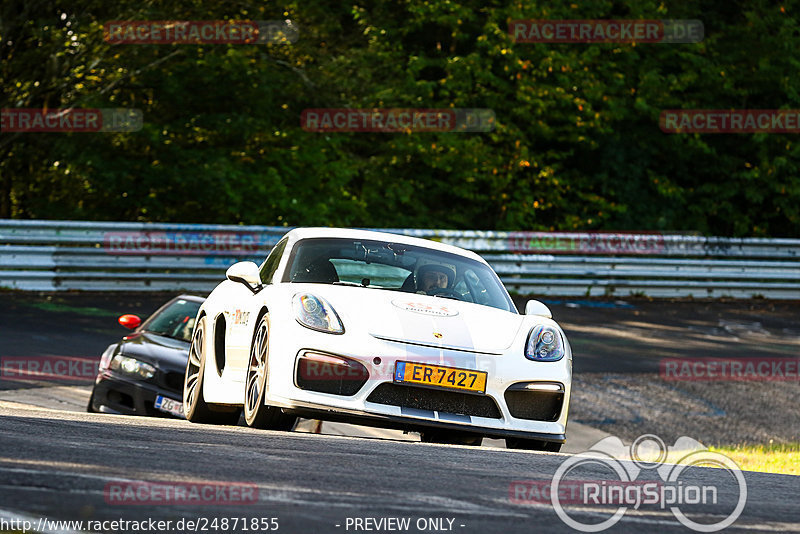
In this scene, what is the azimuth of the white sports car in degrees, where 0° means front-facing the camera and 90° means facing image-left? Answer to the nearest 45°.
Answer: approximately 0°

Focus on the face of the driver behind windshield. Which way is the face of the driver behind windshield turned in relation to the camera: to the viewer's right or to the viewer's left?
to the viewer's right

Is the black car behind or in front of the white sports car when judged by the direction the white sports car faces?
behind

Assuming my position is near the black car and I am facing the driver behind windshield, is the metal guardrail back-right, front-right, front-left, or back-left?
back-left

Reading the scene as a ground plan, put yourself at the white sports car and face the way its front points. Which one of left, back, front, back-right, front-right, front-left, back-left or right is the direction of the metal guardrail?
back
